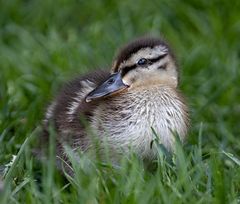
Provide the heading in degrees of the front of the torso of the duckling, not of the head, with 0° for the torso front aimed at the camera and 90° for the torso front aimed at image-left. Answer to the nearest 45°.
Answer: approximately 315°
